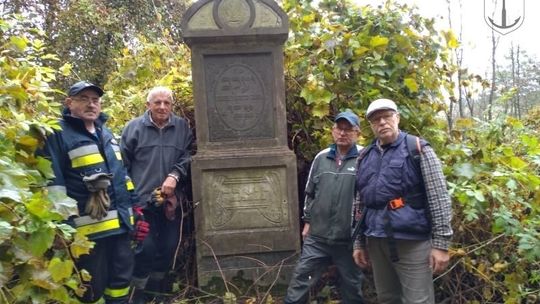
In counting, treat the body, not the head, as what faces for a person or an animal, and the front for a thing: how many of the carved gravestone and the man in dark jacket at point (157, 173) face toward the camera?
2

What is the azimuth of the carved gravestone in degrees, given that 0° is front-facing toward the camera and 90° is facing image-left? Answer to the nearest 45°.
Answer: approximately 0°

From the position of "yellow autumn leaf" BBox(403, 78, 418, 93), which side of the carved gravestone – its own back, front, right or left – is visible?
left

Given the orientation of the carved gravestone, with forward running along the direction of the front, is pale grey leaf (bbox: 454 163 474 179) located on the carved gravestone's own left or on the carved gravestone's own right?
on the carved gravestone's own left

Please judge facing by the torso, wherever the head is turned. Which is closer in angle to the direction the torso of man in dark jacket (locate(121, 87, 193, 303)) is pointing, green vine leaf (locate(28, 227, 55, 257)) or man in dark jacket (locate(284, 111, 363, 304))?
the green vine leaf

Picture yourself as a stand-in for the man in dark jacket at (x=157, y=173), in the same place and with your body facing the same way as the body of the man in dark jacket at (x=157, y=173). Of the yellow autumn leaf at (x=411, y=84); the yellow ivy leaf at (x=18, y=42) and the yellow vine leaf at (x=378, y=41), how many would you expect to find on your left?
2
